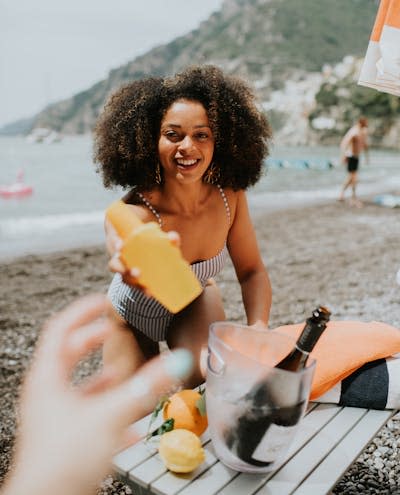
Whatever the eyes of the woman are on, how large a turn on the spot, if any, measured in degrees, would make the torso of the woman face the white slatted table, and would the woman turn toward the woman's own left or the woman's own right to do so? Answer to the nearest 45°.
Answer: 0° — they already face it

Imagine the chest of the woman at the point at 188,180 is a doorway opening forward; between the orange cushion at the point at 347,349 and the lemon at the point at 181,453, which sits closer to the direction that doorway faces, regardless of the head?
the lemon

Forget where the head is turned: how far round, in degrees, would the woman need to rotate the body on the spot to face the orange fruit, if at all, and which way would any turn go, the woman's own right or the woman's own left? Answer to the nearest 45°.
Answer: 0° — they already face it

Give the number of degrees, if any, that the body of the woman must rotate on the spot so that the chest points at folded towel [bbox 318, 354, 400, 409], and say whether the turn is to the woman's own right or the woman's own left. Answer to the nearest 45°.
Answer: approximately 45° to the woman's own left

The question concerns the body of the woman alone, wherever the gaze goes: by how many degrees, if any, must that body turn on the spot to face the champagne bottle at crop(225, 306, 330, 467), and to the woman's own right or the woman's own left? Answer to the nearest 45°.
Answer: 0° — they already face it

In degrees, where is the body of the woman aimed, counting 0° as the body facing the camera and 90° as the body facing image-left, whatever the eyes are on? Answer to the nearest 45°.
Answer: approximately 0°

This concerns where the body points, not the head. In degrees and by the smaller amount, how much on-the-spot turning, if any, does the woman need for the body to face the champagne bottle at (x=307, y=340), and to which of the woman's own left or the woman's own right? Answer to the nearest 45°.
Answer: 0° — they already face it

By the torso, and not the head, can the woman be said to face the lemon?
yes
